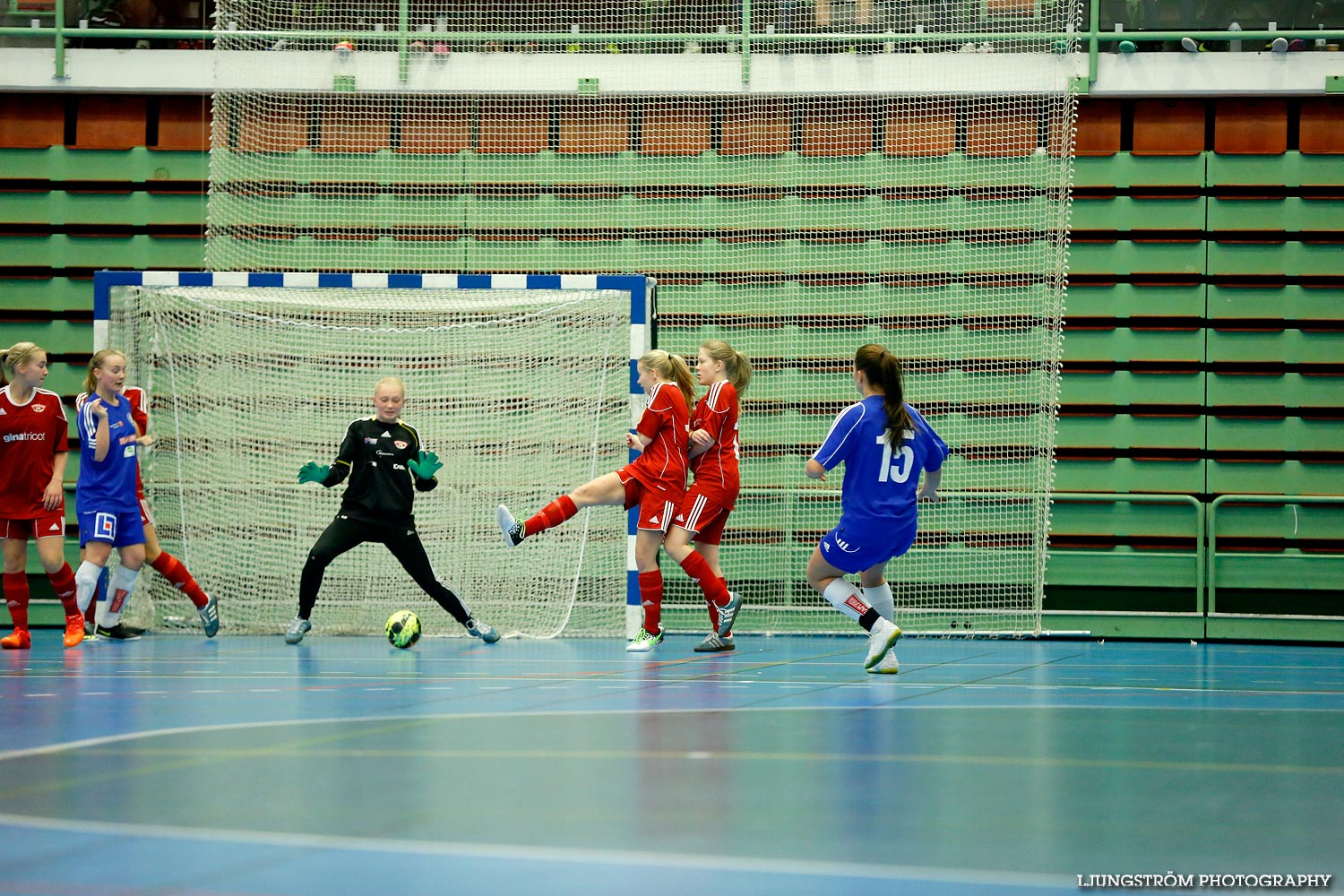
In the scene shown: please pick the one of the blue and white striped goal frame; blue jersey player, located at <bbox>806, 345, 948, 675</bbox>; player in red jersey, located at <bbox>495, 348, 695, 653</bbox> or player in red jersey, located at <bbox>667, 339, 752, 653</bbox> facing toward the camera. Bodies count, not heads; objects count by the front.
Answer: the blue and white striped goal frame

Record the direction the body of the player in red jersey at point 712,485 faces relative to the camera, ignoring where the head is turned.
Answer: to the viewer's left

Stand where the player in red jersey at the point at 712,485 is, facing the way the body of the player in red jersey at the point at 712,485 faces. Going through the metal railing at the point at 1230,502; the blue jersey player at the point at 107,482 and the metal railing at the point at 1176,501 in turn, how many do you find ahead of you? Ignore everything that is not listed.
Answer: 1

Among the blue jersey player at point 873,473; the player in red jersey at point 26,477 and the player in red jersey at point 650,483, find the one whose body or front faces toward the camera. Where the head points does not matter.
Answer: the player in red jersey at point 26,477

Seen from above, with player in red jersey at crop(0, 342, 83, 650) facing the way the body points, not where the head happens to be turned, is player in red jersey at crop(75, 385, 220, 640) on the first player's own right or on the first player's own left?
on the first player's own left

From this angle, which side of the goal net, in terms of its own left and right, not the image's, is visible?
front

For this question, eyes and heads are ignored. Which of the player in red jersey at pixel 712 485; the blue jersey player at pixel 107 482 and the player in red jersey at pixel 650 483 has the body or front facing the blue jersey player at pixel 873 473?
the blue jersey player at pixel 107 482

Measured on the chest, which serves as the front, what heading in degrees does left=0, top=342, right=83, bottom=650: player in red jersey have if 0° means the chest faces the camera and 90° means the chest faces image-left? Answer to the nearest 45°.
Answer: approximately 0°

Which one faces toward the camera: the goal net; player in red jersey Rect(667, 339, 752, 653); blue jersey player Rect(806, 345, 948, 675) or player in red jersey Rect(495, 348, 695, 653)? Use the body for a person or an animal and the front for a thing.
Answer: the goal net

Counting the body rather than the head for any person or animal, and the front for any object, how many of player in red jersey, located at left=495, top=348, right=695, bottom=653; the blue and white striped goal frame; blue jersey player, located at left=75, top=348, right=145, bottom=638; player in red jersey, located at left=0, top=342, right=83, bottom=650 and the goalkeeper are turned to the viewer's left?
1

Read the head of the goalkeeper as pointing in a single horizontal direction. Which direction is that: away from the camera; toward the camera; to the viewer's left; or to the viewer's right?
toward the camera

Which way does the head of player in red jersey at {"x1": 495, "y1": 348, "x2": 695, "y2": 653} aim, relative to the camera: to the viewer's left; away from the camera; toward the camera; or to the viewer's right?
to the viewer's left

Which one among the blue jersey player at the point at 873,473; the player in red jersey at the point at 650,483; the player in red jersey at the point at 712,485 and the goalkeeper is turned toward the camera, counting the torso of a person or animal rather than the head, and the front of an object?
the goalkeeper

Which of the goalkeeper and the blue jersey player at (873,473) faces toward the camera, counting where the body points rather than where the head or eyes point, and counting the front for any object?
the goalkeeper

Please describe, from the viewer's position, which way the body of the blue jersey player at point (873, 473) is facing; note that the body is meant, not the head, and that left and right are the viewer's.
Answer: facing away from the viewer and to the left of the viewer

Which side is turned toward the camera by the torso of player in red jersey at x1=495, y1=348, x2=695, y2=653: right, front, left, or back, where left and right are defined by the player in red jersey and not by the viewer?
left

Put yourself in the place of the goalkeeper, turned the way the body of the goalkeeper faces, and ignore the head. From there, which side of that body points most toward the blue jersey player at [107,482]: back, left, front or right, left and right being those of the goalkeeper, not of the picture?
right

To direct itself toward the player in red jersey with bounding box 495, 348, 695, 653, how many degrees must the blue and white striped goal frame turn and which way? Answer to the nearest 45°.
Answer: approximately 45° to its left

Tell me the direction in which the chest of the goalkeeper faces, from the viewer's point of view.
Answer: toward the camera

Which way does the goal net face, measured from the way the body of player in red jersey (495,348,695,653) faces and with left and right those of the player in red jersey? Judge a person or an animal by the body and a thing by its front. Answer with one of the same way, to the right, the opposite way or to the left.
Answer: to the left
